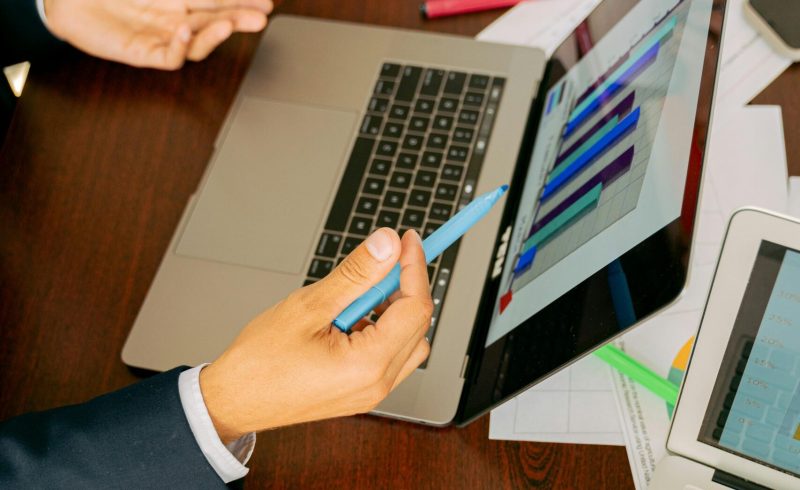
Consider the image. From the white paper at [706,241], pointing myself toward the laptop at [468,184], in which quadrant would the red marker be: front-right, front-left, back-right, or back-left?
front-right

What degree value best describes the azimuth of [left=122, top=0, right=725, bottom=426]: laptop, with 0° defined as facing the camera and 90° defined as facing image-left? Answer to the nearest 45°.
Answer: approximately 90°

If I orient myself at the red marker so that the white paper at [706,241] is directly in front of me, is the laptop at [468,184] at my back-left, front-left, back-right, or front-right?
front-right

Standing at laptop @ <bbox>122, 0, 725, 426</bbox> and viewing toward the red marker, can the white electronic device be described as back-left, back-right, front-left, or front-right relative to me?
back-right

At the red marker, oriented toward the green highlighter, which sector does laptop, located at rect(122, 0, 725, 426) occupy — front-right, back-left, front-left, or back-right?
front-right
